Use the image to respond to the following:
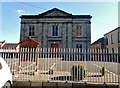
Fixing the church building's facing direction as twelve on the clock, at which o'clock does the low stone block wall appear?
The low stone block wall is roughly at 12 o'clock from the church building.

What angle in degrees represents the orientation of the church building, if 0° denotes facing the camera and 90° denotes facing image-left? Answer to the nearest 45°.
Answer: approximately 0°
